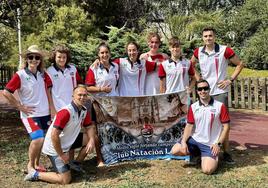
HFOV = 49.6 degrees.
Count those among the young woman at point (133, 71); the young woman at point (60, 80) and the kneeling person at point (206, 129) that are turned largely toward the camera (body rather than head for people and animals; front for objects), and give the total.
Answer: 3

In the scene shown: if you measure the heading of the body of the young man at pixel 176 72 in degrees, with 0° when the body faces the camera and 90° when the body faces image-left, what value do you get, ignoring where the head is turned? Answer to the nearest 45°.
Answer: approximately 0°

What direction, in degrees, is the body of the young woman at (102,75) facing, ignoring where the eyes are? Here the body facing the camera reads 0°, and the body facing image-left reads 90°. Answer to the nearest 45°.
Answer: approximately 315°

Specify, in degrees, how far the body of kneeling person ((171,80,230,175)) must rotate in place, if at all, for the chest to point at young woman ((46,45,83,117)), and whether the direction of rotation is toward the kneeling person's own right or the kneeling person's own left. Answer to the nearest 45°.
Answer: approximately 90° to the kneeling person's own right

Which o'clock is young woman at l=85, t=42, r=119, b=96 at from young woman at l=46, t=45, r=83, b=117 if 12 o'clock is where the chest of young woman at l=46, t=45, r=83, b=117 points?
young woman at l=85, t=42, r=119, b=96 is roughly at 9 o'clock from young woman at l=46, t=45, r=83, b=117.

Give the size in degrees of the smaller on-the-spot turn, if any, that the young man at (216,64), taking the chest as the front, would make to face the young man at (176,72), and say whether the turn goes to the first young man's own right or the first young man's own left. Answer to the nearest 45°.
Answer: approximately 90° to the first young man's own right
